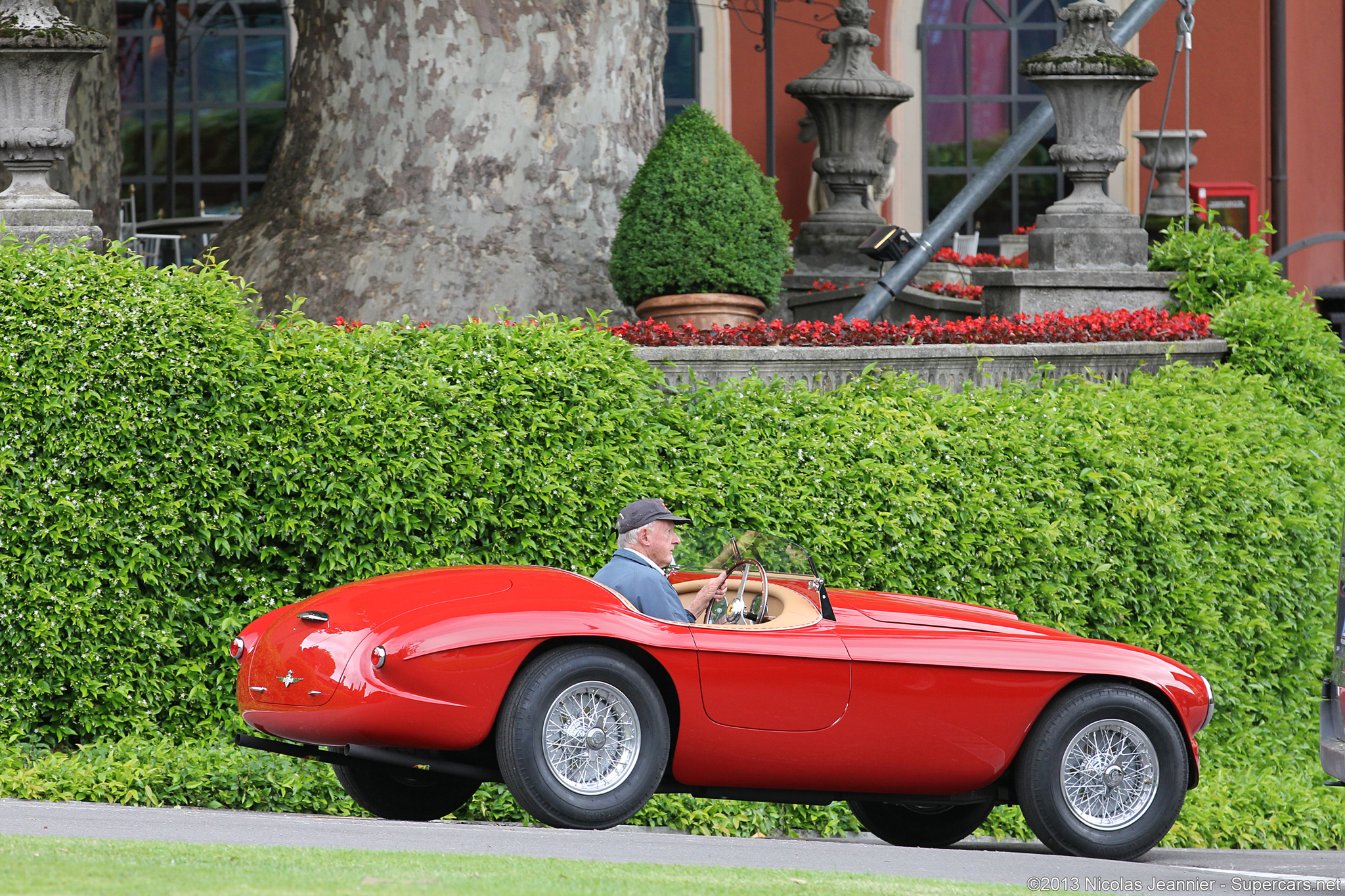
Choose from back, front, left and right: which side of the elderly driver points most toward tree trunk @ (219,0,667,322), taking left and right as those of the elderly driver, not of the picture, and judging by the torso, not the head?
left

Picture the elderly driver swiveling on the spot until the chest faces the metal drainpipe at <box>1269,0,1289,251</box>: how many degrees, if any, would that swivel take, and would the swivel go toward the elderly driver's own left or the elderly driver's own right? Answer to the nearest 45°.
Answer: approximately 45° to the elderly driver's own left

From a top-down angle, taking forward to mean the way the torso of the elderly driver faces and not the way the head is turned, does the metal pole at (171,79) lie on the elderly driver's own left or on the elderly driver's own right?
on the elderly driver's own left

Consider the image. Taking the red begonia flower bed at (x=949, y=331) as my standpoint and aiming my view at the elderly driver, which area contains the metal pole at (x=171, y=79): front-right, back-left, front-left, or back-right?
back-right

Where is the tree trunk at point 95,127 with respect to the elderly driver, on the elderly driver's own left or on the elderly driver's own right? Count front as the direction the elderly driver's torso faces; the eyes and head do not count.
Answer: on the elderly driver's own left

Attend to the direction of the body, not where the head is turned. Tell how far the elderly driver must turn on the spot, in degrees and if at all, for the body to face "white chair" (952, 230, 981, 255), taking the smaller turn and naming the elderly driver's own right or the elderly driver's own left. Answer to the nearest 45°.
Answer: approximately 90° to the elderly driver's own left

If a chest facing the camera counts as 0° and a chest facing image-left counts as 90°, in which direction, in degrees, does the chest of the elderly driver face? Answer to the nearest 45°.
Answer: approximately 270°

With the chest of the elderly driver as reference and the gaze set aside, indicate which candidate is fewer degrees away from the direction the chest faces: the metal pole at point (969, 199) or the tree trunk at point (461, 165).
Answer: the metal pole

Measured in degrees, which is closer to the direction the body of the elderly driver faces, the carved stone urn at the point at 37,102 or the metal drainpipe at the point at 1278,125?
the metal drainpipe

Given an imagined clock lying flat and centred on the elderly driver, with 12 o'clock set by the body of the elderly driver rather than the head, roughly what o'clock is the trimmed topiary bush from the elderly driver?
The trimmed topiary bush is roughly at 9 o'clock from the elderly driver.

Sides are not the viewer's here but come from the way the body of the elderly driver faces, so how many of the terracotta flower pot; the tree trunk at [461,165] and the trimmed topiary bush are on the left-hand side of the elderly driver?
3

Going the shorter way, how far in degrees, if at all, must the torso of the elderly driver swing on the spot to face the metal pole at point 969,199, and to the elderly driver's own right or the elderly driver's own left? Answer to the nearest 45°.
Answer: approximately 90° to the elderly driver's own left

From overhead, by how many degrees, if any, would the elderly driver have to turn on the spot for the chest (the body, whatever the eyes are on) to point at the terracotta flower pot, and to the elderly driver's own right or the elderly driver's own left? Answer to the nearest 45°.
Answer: approximately 90° to the elderly driver's own left

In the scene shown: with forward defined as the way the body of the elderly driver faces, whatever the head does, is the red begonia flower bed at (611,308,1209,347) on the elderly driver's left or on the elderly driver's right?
on the elderly driver's left
